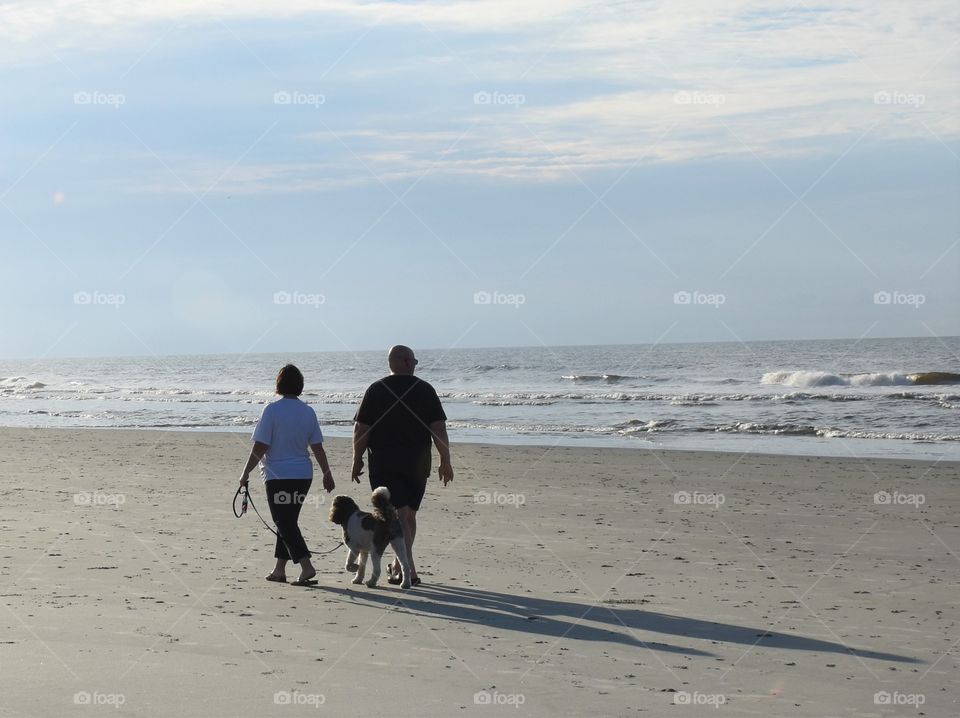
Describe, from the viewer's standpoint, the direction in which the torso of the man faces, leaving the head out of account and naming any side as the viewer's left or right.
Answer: facing away from the viewer

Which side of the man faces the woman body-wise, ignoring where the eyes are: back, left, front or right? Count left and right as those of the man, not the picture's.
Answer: left

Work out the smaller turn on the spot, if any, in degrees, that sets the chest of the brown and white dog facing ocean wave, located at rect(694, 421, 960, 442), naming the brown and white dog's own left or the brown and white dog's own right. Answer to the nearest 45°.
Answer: approximately 90° to the brown and white dog's own right

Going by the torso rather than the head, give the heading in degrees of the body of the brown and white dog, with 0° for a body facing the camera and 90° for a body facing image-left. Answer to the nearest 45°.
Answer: approximately 135°

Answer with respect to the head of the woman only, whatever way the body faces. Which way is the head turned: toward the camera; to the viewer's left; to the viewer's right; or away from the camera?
away from the camera

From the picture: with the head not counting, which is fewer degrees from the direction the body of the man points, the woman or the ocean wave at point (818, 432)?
the ocean wave
